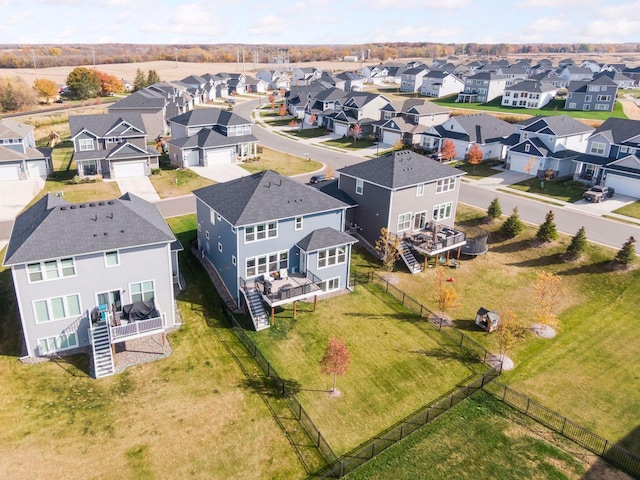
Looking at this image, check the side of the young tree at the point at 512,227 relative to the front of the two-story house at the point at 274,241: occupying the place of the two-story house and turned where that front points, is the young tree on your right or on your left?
on your right

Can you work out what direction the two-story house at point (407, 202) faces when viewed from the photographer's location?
facing away from the viewer and to the left of the viewer

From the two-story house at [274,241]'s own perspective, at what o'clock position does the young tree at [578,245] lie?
The young tree is roughly at 4 o'clock from the two-story house.

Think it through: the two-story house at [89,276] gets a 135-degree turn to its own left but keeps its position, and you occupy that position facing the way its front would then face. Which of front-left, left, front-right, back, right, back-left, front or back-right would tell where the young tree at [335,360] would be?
left

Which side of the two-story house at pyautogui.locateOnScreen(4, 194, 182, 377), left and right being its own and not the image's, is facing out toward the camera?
back

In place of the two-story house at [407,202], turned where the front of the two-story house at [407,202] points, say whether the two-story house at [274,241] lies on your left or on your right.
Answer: on your left

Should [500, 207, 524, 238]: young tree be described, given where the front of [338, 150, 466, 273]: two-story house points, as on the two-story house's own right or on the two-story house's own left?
on the two-story house's own right

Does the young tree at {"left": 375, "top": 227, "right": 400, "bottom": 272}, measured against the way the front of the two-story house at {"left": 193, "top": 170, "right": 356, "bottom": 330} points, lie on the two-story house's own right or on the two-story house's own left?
on the two-story house's own right

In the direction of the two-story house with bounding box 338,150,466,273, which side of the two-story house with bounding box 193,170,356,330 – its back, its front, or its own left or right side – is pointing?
right
